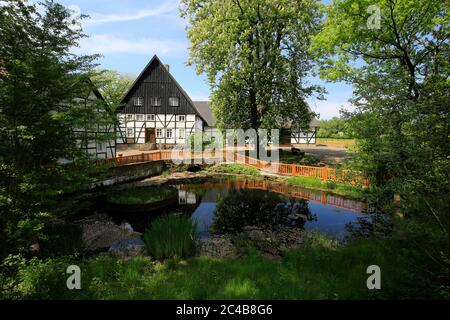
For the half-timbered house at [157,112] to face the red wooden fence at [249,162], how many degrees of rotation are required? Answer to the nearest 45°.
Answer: approximately 45° to its left

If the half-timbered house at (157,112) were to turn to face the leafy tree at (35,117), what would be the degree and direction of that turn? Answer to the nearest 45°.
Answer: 0° — it already faces it

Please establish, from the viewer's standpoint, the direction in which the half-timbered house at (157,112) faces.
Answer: facing the viewer

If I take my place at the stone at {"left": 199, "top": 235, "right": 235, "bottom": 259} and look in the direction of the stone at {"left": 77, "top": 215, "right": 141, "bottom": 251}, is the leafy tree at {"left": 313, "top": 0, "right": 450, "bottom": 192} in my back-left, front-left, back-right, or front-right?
back-right

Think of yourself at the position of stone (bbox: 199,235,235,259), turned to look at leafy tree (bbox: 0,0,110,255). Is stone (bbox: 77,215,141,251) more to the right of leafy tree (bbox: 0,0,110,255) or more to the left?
right

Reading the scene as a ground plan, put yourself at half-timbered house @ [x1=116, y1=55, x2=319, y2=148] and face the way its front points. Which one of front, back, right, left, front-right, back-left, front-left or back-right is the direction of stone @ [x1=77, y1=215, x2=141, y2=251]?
front

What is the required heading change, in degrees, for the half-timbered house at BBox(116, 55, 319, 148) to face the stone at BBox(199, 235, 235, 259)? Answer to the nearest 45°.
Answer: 0° — it already faces it
